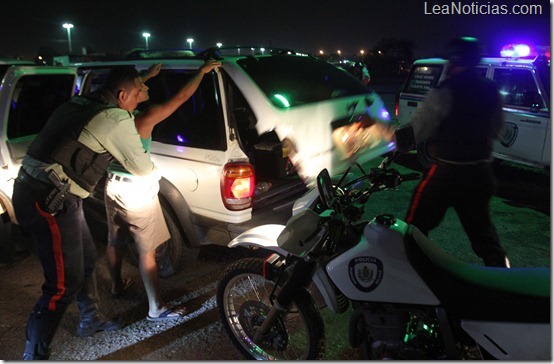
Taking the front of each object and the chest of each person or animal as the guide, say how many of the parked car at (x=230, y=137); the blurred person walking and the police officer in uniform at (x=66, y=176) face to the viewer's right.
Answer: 1

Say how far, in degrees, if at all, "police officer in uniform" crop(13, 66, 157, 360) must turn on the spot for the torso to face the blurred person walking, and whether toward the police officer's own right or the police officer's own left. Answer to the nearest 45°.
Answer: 0° — they already face them

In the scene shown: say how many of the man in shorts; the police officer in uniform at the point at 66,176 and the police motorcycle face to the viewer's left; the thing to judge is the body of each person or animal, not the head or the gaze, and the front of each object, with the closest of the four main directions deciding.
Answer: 1

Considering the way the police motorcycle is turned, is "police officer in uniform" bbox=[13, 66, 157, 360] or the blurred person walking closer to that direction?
the police officer in uniform

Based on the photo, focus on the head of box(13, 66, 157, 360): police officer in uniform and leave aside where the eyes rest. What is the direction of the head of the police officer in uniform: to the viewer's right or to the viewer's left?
to the viewer's right

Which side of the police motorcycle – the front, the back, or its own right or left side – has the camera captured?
left

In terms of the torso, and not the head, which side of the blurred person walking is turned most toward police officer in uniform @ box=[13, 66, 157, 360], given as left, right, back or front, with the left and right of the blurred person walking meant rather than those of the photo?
left

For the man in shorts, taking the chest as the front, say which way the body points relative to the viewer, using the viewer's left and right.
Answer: facing away from the viewer and to the right of the viewer
